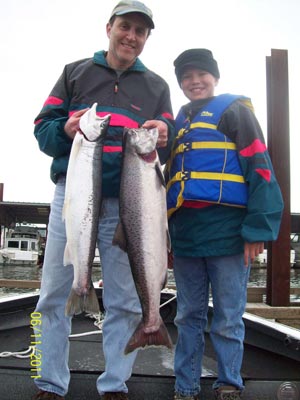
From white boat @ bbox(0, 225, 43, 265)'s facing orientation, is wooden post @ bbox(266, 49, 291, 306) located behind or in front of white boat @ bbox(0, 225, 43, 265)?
behind

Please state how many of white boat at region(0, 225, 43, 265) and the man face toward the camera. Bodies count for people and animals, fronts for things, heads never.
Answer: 1

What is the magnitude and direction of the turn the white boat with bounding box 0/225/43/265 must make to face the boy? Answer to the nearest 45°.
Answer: approximately 180°

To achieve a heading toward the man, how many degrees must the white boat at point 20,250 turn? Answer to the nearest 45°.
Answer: approximately 180°

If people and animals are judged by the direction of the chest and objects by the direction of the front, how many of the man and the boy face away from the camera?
0

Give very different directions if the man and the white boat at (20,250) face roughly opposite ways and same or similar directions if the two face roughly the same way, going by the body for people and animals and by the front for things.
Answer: very different directions

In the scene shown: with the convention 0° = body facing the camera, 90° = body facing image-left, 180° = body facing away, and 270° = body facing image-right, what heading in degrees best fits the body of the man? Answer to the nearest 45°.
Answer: approximately 0°

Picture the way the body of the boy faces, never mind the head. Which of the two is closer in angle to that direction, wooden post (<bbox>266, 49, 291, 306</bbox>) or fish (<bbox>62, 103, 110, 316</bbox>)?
the fish

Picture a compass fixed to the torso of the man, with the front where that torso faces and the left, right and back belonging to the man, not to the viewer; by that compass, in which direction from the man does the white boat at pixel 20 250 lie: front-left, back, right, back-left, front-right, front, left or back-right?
back

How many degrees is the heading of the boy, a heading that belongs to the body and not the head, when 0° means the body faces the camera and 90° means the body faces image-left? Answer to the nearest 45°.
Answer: approximately 45°
